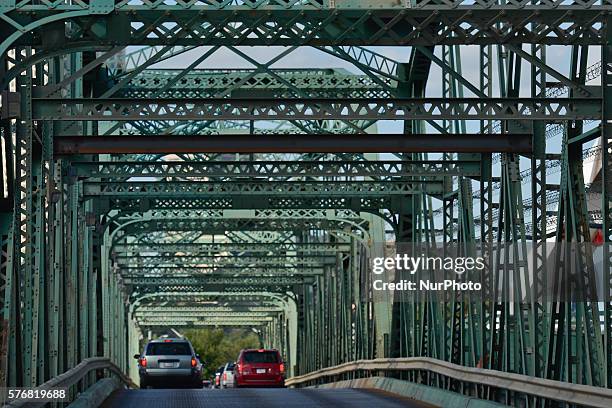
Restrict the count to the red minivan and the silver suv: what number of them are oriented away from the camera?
2

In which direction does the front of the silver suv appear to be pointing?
away from the camera

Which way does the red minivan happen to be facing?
away from the camera

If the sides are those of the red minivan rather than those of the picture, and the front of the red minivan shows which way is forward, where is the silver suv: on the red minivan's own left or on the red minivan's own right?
on the red minivan's own left

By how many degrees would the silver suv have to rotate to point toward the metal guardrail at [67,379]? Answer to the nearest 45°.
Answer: approximately 180°

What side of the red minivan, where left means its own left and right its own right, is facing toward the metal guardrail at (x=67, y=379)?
back
